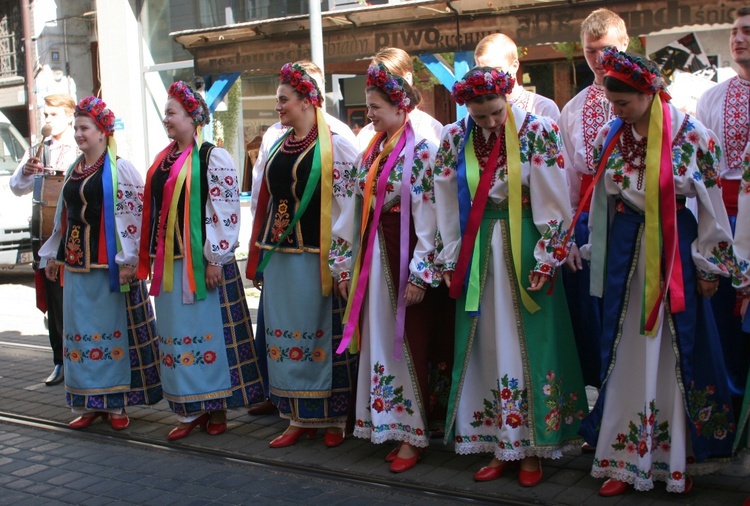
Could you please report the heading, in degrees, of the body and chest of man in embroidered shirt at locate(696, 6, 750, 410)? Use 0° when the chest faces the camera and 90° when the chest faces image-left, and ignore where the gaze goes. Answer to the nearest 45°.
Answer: approximately 45°

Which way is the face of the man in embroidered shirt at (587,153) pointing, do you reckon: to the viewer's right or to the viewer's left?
to the viewer's left

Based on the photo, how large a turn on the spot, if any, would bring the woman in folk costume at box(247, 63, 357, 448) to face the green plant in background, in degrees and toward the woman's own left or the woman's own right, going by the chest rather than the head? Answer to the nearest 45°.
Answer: approximately 135° to the woman's own right

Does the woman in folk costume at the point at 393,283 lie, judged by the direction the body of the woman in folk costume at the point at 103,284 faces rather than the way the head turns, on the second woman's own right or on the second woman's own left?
on the second woman's own left

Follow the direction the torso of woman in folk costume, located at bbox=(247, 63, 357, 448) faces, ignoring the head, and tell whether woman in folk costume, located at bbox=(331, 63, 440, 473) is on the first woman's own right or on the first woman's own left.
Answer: on the first woman's own left

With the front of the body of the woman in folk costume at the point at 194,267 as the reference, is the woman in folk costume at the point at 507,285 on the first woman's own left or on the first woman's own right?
on the first woman's own left

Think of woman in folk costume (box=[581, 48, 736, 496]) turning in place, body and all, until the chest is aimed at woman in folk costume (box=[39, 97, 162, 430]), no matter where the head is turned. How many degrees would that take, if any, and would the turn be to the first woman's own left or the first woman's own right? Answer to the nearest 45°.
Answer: approximately 45° to the first woman's own right

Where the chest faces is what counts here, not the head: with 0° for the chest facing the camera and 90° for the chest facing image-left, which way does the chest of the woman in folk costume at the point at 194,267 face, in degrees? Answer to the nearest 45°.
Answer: approximately 45°

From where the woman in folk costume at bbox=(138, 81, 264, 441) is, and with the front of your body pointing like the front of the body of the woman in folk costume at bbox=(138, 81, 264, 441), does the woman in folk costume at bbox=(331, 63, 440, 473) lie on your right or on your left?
on your left

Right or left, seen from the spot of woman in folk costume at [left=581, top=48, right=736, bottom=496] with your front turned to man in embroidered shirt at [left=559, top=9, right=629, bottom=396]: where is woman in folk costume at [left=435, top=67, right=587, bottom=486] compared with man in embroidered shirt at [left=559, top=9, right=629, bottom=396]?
left

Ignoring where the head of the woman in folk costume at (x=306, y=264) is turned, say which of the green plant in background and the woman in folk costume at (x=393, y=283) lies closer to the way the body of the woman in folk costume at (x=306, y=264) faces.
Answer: the woman in folk costume

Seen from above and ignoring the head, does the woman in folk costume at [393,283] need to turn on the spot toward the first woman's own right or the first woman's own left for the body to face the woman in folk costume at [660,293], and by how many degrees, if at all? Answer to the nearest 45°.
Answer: approximately 90° to the first woman's own left

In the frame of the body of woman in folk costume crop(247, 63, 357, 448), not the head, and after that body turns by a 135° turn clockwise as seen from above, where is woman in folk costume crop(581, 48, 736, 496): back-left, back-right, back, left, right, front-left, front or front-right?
back-right

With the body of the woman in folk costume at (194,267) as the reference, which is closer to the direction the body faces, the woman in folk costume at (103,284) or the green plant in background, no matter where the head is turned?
the woman in folk costume
